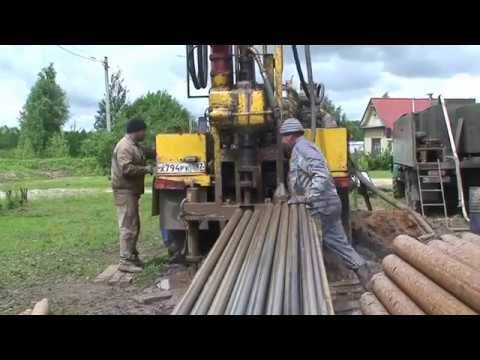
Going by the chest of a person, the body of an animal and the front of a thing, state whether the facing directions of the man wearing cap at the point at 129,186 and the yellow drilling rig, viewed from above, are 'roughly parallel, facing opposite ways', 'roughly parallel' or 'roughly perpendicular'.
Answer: roughly perpendicular

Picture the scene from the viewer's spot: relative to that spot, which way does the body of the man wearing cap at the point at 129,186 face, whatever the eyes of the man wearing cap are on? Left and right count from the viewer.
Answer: facing to the right of the viewer

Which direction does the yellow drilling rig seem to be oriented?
away from the camera

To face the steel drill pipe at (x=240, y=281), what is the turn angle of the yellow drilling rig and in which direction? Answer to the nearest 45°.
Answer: approximately 180°

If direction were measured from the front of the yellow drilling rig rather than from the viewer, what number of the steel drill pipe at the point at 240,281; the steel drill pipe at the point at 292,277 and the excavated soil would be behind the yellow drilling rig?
2

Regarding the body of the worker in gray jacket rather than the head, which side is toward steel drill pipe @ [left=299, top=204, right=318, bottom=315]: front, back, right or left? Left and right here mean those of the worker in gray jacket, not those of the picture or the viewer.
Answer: left

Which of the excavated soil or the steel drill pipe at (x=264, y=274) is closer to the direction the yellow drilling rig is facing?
the excavated soil

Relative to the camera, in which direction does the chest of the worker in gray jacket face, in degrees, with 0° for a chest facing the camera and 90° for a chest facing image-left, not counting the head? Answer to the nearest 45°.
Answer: approximately 90°
